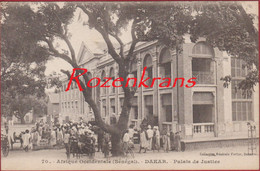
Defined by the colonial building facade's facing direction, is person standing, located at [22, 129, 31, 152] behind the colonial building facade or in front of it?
in front

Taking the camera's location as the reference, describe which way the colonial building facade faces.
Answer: facing the viewer and to the left of the viewer

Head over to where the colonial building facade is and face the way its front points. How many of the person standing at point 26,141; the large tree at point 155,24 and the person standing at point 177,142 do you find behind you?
0

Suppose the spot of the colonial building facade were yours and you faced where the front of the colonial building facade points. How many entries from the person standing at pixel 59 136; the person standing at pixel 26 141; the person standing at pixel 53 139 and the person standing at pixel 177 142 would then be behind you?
0

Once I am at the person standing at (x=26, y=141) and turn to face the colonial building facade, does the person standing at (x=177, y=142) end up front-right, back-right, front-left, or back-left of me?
front-right

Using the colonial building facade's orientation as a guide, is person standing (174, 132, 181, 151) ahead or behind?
ahead

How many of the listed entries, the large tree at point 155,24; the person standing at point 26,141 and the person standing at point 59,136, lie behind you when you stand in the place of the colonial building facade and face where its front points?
0

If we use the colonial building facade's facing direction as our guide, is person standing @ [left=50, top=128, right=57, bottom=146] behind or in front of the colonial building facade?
in front

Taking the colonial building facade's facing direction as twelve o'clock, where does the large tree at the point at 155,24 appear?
The large tree is roughly at 11 o'clock from the colonial building facade.

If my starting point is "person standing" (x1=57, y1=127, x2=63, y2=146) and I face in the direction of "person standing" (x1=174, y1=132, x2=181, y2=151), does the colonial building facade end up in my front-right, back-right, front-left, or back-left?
front-left

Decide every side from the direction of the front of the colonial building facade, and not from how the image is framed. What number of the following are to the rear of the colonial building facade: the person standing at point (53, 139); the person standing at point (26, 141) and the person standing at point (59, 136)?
0
